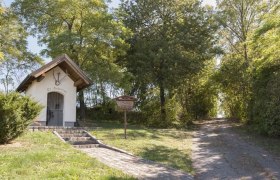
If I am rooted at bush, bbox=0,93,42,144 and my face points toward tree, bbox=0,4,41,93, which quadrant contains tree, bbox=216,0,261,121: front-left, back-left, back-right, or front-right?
front-right

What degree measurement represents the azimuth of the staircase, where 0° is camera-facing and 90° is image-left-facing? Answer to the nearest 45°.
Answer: approximately 315°

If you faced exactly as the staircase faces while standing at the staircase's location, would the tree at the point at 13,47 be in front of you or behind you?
behind

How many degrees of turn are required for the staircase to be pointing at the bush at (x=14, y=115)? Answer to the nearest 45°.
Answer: approximately 90° to its right

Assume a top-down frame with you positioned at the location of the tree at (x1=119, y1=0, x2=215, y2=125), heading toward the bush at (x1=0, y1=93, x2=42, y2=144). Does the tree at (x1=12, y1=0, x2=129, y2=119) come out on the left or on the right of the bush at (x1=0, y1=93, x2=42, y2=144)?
right

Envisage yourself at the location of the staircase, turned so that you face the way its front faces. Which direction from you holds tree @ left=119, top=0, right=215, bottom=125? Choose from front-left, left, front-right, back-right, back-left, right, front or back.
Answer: left

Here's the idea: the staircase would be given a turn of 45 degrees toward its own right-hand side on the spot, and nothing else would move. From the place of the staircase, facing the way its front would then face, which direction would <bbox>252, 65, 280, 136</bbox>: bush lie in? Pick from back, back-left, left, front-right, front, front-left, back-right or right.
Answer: left
